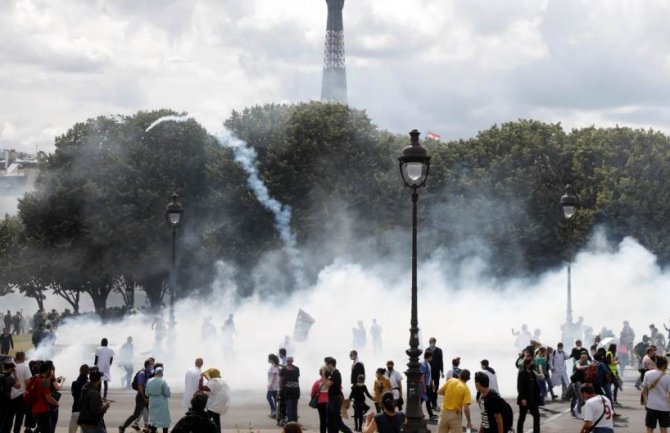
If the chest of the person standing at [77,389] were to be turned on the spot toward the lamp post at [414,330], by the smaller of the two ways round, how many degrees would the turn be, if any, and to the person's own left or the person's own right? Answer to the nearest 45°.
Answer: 0° — they already face it

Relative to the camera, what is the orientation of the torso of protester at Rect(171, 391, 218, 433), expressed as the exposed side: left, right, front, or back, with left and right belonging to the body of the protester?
back

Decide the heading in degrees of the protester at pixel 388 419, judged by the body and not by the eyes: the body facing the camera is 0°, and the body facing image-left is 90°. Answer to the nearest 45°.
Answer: approximately 180°

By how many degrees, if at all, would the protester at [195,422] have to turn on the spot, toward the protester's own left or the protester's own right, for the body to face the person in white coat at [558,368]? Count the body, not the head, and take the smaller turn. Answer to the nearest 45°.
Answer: approximately 45° to the protester's own right

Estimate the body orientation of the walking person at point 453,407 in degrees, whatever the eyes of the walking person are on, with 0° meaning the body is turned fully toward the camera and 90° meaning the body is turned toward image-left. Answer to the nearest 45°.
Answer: approximately 180°

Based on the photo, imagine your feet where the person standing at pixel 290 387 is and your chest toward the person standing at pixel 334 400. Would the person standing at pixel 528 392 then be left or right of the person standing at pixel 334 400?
left

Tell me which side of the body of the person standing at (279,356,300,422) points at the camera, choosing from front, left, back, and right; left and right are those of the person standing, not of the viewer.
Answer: back
